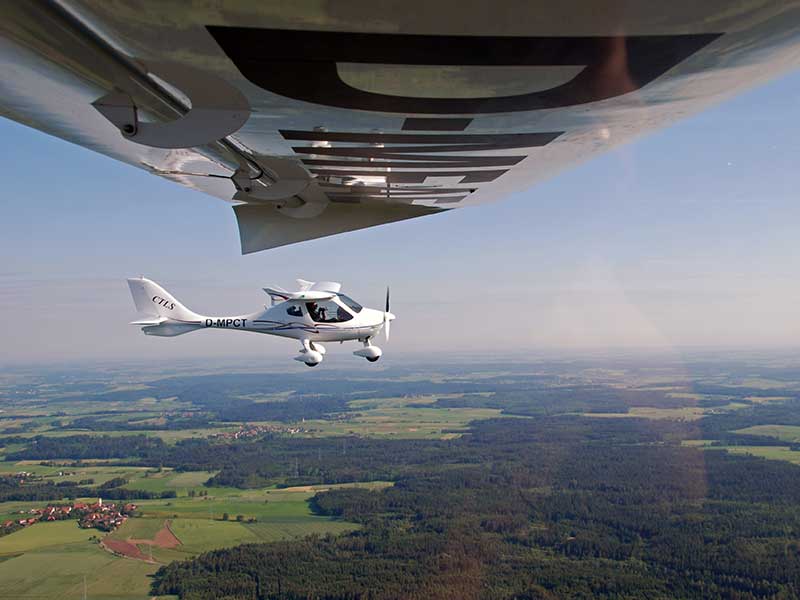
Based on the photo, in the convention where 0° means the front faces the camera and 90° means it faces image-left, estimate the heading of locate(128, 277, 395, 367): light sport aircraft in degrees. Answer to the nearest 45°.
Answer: approximately 270°
